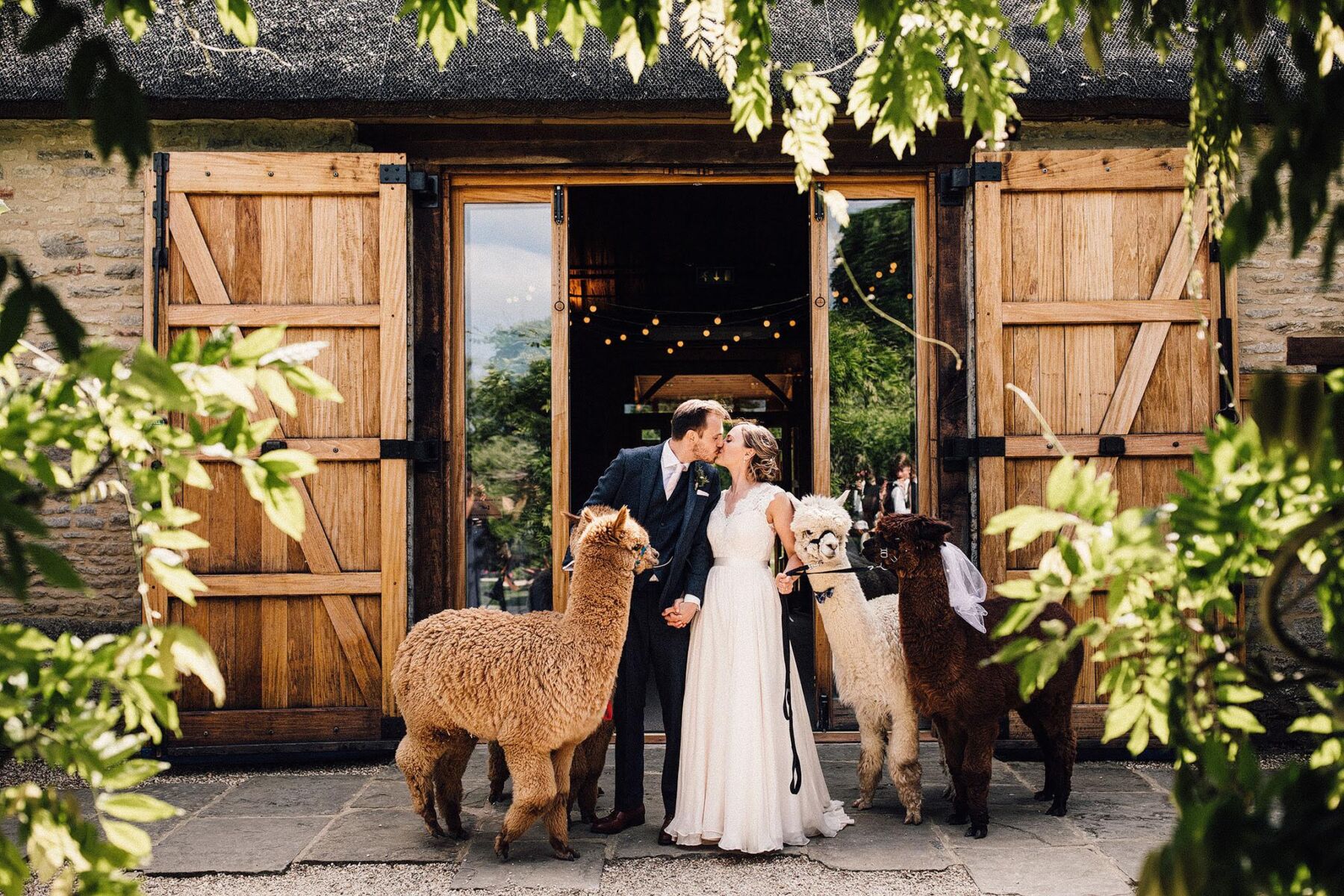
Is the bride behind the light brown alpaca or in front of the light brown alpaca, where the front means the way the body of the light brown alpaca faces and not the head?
in front

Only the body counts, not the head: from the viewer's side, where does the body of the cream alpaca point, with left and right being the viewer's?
facing the viewer and to the left of the viewer

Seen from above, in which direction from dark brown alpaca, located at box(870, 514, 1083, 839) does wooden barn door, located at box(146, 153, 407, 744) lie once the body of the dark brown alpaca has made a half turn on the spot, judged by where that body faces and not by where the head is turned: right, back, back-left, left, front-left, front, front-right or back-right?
back-left

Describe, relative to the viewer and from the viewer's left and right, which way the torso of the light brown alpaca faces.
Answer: facing to the right of the viewer

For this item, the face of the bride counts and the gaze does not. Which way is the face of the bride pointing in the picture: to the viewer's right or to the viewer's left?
to the viewer's left

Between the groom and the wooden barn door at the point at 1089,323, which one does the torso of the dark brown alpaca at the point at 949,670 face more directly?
the groom

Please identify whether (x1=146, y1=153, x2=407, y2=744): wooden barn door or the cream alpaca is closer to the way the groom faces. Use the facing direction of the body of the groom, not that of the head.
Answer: the cream alpaca

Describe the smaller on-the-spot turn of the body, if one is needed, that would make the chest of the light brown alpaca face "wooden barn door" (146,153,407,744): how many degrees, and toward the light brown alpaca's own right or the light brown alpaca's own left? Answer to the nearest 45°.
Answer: approximately 135° to the light brown alpaca's own left

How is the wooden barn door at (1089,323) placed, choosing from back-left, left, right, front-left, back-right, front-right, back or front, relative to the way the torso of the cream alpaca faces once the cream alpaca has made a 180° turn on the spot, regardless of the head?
front

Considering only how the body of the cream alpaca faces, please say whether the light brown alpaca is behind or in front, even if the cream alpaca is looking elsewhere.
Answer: in front
